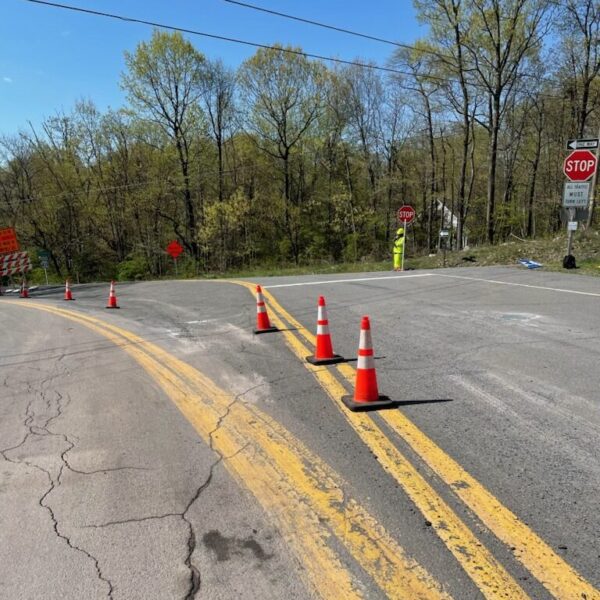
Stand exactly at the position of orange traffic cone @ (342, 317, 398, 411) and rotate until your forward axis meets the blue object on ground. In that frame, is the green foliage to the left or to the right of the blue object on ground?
left

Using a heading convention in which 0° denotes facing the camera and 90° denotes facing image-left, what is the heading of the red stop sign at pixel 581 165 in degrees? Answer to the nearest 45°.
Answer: approximately 0°

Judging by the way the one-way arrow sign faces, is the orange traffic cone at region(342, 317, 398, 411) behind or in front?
in front

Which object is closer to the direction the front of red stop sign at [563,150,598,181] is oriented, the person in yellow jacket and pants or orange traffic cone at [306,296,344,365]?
the orange traffic cone

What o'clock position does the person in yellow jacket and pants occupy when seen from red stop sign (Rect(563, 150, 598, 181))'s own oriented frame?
The person in yellow jacket and pants is roughly at 4 o'clock from the red stop sign.

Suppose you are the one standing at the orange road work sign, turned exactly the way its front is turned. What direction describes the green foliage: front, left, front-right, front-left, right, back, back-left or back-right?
back-left

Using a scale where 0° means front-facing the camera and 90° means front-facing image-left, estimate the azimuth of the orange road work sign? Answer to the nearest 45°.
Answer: approximately 0°
